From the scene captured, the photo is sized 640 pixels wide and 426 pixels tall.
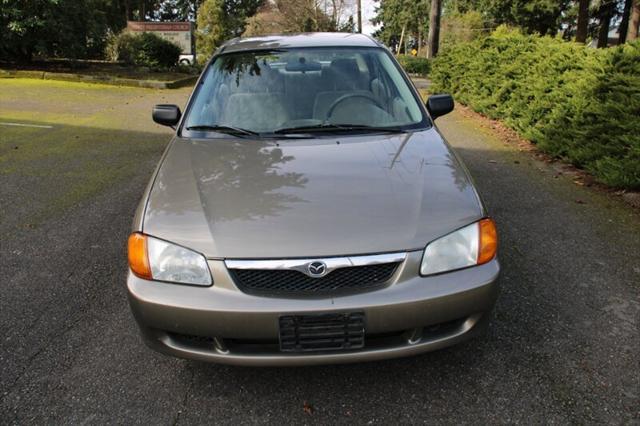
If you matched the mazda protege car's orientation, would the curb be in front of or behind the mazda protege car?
behind

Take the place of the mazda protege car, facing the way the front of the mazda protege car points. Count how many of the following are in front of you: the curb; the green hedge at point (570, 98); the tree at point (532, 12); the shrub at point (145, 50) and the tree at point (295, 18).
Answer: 0

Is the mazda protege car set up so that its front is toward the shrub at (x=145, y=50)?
no

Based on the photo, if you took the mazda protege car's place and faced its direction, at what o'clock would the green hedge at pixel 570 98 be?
The green hedge is roughly at 7 o'clock from the mazda protege car.

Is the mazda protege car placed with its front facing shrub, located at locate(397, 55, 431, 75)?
no

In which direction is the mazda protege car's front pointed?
toward the camera

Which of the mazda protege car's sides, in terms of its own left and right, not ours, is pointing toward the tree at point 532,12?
back

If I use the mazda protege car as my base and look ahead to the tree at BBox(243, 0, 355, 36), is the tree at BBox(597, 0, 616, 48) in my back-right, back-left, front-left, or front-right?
front-right

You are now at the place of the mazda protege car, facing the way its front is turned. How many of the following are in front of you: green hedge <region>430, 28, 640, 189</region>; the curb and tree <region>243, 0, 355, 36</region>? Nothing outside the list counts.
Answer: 0

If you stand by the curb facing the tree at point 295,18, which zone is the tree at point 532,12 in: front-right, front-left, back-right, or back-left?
front-right

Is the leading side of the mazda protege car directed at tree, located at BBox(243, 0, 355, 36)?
no
